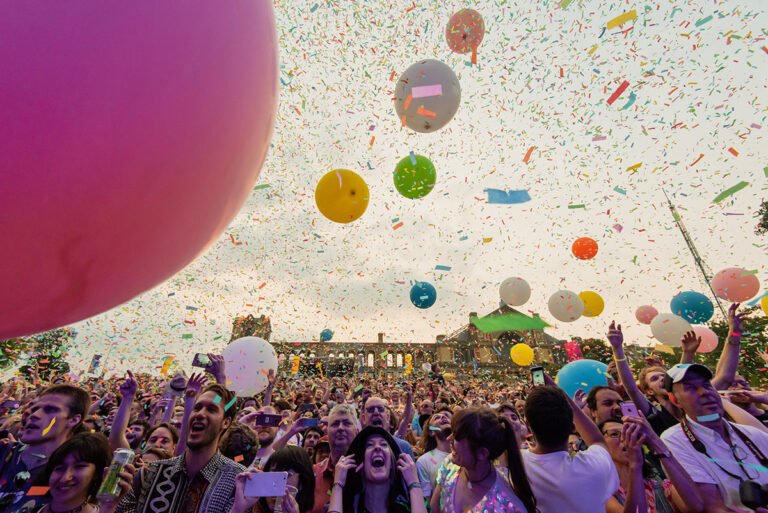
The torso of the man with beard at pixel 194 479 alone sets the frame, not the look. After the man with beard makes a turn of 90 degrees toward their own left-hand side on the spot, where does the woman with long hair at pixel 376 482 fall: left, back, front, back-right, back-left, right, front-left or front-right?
front

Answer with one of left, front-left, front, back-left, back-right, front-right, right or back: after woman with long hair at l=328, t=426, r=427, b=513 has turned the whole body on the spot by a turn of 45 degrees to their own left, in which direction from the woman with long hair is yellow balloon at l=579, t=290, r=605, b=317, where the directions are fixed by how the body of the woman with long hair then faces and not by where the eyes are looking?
left

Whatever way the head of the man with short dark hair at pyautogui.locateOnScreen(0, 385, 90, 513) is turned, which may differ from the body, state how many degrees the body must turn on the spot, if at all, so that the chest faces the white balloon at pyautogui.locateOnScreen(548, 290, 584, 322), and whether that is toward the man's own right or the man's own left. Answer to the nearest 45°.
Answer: approximately 135° to the man's own left

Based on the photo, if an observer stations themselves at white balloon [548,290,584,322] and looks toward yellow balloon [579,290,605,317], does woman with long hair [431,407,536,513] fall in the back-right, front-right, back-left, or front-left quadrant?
back-right

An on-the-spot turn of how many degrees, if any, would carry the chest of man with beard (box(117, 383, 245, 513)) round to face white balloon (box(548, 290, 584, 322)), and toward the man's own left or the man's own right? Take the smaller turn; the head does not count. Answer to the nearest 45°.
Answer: approximately 135° to the man's own left

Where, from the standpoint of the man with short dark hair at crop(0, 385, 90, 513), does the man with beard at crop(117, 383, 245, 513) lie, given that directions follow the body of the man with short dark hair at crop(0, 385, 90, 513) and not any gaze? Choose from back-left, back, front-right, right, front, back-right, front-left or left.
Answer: left

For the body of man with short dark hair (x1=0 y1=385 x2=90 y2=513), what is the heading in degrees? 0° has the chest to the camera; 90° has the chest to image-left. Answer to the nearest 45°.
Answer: approximately 45°

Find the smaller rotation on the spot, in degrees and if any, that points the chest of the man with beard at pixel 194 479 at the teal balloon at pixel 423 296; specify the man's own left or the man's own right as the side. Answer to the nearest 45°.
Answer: approximately 180°
